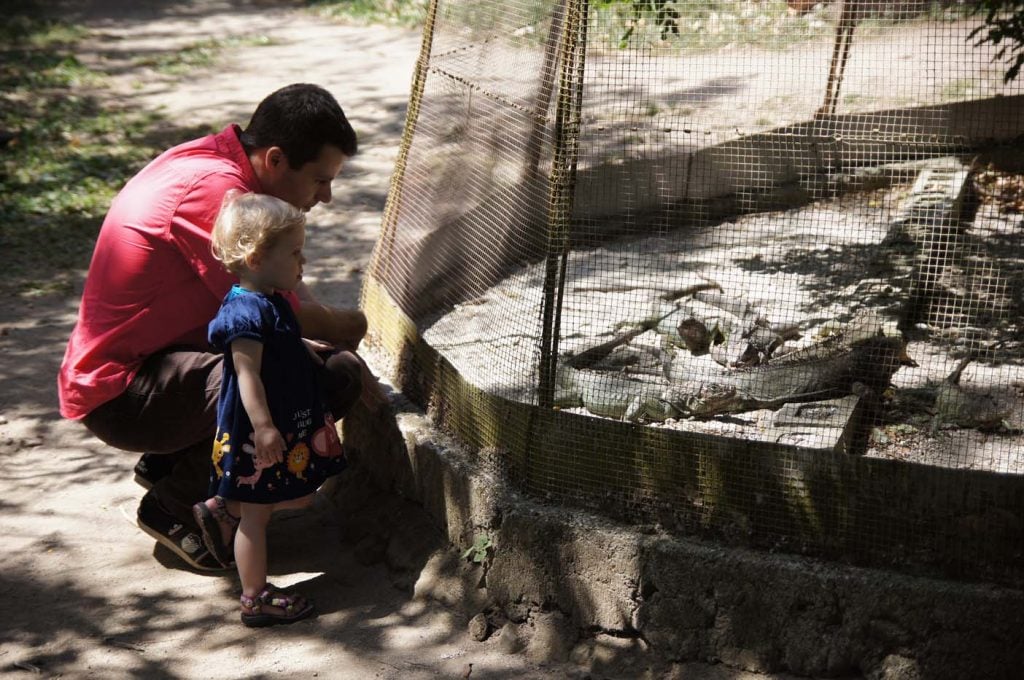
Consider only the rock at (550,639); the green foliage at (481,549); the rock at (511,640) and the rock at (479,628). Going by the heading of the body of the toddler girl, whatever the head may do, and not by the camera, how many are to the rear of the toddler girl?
0

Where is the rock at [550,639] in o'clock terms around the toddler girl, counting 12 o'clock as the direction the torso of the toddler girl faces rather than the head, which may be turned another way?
The rock is roughly at 1 o'clock from the toddler girl.

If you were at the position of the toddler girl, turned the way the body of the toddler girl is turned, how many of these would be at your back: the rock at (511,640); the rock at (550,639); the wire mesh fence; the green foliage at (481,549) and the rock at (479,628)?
0

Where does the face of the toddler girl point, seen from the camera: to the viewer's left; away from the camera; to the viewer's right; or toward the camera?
to the viewer's right

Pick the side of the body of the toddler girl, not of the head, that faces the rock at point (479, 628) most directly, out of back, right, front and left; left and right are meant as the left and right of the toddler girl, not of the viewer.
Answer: front

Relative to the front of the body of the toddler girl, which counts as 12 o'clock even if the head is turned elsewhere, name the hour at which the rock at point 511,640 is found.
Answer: The rock is roughly at 1 o'clock from the toddler girl.

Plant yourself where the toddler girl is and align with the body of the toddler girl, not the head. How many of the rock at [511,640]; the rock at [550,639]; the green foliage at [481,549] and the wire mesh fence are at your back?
0

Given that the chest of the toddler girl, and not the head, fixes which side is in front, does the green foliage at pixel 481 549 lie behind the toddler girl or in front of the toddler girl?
in front

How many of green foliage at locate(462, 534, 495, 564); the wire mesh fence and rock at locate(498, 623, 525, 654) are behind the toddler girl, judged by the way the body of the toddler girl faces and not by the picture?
0

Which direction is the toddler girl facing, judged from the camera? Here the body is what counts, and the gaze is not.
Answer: to the viewer's right
